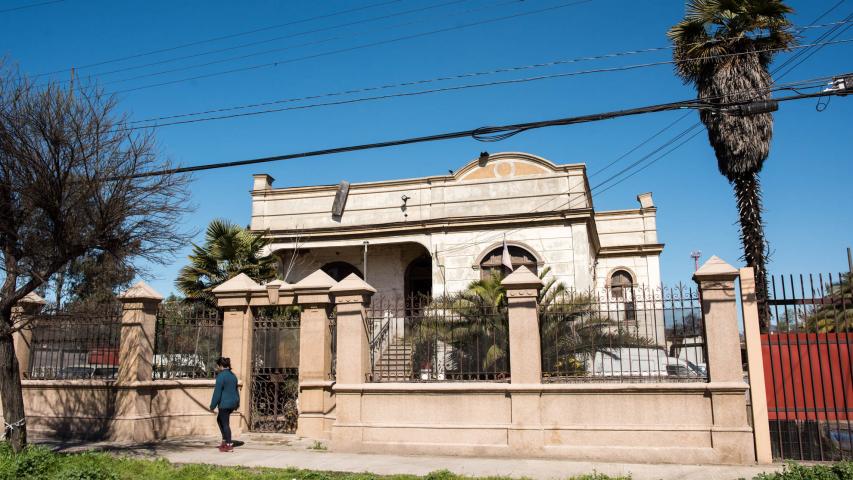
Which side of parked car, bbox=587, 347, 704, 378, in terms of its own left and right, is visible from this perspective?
right

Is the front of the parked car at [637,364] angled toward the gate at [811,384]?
yes

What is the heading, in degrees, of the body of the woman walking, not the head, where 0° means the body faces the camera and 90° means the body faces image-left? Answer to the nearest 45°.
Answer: approximately 90°

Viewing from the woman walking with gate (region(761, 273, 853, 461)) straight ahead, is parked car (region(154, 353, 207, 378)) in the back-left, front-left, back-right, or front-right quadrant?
back-left

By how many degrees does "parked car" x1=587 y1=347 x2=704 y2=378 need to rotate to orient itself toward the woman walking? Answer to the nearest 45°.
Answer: approximately 180°

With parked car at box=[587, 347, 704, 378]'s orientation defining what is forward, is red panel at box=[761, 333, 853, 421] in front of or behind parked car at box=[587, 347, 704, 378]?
in front

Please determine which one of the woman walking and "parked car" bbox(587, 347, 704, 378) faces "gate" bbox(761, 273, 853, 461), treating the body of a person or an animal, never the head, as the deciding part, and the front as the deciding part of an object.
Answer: the parked car

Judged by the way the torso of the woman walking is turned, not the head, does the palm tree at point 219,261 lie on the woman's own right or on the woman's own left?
on the woman's own right

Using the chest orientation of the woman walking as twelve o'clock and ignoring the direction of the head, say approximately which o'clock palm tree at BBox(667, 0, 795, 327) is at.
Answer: The palm tree is roughly at 6 o'clock from the woman walking.
